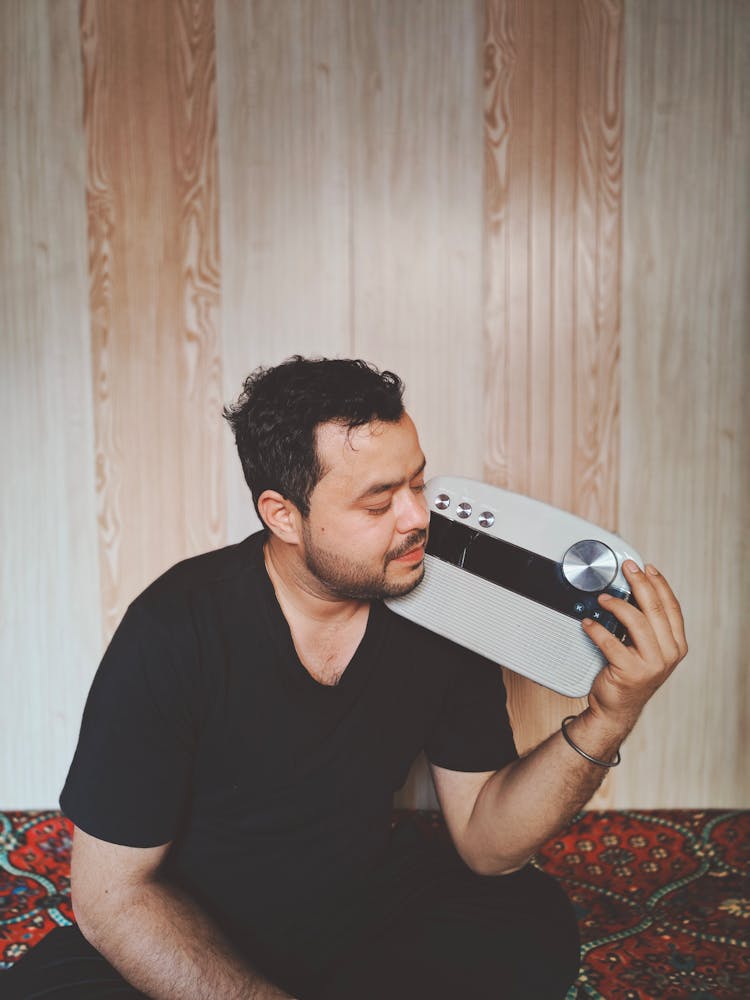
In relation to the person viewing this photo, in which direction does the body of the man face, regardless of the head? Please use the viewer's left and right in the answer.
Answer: facing the viewer and to the right of the viewer

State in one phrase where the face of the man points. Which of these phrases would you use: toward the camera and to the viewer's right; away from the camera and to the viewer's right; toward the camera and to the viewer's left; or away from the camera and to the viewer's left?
toward the camera and to the viewer's right
